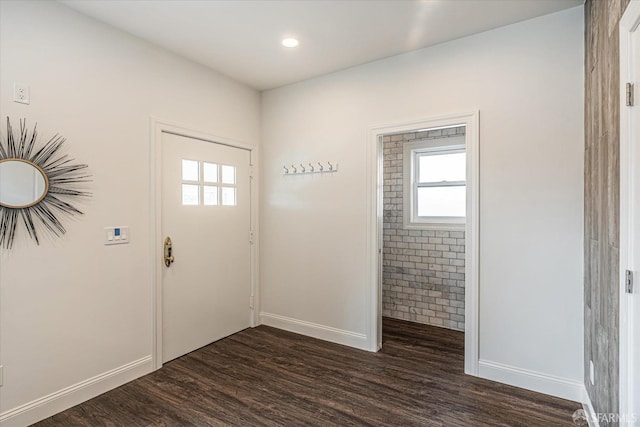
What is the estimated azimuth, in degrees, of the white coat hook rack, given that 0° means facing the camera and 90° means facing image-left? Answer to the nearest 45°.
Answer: approximately 45°

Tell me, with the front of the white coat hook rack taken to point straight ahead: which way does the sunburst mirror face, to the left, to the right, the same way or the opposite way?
to the left

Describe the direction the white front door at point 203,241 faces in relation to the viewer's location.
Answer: facing the viewer and to the right of the viewer

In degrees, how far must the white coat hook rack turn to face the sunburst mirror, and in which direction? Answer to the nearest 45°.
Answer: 0° — it already faces it

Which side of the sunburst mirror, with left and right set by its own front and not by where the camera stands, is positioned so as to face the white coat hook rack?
left

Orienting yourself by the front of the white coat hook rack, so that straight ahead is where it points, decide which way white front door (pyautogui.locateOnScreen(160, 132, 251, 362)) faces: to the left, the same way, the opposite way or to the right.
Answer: to the left

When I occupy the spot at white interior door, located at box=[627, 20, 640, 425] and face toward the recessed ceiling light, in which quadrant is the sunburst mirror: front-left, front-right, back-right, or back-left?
front-left

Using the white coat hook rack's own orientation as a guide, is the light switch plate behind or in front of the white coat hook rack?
in front

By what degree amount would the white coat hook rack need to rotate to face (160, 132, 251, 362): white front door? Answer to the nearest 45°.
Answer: approximately 45° to its right

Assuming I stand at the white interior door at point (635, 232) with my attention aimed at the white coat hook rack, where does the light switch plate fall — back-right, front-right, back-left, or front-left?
front-left

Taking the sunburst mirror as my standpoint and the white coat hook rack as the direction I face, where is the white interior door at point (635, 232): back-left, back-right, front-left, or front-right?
front-right
